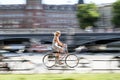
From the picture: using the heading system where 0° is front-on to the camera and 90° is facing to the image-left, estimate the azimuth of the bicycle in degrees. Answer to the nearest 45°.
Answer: approximately 270°

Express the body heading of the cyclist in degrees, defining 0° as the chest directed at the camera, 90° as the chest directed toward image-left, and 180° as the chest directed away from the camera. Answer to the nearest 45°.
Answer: approximately 270°
